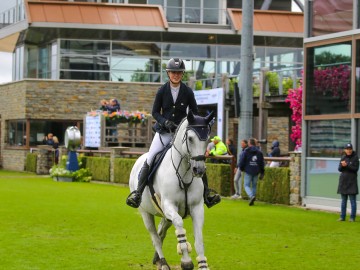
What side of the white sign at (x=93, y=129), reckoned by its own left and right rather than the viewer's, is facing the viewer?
front

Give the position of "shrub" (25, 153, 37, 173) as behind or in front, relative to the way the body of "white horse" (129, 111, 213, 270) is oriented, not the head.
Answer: behind

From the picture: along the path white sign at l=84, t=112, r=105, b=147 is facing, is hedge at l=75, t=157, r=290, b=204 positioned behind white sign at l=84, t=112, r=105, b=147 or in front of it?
in front

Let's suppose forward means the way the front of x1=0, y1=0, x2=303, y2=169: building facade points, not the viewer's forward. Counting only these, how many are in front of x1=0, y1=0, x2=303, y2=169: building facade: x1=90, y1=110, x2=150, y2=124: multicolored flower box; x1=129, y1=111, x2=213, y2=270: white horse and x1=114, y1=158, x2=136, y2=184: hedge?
3

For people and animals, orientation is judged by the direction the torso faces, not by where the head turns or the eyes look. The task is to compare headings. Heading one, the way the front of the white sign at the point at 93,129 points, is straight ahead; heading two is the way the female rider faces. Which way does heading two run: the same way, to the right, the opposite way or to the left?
the same way

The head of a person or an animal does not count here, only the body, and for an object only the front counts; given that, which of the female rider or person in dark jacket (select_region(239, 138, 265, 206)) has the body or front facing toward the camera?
the female rider

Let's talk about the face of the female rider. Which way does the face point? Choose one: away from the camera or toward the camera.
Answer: toward the camera

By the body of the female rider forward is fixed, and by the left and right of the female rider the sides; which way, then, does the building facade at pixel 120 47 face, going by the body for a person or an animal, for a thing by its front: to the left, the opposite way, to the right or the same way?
the same way

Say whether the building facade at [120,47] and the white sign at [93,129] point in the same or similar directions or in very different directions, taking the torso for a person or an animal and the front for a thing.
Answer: same or similar directions

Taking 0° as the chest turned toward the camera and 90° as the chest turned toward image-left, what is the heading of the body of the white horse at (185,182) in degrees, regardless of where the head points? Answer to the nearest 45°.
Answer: approximately 315°

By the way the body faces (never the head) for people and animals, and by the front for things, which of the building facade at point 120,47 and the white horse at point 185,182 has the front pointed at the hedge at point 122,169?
the building facade
